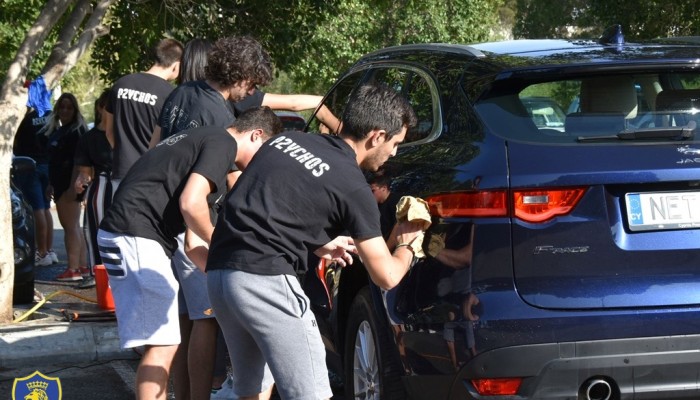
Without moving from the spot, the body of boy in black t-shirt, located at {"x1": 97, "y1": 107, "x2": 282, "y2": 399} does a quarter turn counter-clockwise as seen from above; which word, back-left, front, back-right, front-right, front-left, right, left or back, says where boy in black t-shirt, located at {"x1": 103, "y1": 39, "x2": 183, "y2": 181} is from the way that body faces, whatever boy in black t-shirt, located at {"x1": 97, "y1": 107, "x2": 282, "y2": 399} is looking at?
front-right

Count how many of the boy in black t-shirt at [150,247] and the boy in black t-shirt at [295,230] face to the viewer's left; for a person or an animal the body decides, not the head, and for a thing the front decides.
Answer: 0

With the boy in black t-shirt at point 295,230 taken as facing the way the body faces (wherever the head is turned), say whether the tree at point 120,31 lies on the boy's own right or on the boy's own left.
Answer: on the boy's own left

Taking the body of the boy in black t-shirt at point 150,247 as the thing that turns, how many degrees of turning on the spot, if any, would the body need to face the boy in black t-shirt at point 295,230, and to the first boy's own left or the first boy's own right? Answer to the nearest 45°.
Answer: approximately 90° to the first boy's own right

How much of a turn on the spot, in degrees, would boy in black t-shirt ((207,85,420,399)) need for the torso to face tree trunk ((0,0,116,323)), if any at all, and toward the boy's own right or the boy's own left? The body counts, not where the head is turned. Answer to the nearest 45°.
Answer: approximately 90° to the boy's own left

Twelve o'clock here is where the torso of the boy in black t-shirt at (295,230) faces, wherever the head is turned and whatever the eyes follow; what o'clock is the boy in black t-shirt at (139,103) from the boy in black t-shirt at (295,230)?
the boy in black t-shirt at (139,103) is roughly at 10 o'clock from the boy in black t-shirt at (295,230).

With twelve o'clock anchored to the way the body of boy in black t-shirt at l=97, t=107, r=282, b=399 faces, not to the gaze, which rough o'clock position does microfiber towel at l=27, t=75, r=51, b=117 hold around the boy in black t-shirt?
The microfiber towel is roughly at 10 o'clock from the boy in black t-shirt.

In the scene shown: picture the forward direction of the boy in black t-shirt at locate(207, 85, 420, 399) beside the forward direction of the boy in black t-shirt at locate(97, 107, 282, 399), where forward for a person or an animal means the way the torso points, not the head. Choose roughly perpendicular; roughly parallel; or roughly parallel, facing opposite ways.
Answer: roughly parallel

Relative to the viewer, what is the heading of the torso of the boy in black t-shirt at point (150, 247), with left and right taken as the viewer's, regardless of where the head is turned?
facing away from the viewer and to the right of the viewer

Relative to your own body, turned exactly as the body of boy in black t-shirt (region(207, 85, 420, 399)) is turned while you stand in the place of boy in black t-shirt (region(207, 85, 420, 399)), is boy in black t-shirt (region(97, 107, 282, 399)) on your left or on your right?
on your left

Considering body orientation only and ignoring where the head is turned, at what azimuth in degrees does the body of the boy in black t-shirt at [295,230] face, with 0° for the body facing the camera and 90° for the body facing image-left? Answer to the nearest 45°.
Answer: approximately 225°

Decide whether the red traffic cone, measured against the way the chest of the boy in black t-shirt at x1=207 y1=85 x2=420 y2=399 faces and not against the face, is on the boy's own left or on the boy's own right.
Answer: on the boy's own left

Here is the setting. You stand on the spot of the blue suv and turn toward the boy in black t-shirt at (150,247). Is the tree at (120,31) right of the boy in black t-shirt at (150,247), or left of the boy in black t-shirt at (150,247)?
right
